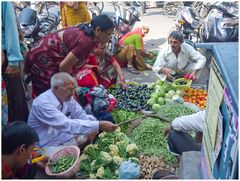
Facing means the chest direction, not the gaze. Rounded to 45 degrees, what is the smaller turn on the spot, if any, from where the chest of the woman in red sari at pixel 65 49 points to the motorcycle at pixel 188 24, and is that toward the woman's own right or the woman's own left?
approximately 45° to the woman's own left

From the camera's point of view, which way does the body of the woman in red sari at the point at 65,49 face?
to the viewer's right

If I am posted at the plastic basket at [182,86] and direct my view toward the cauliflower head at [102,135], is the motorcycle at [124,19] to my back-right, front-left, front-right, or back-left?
back-right
